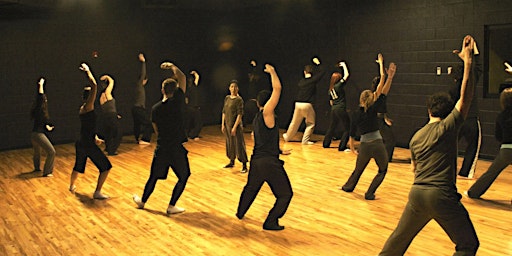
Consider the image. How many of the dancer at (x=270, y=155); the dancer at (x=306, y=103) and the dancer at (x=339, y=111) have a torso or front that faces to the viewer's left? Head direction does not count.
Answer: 0

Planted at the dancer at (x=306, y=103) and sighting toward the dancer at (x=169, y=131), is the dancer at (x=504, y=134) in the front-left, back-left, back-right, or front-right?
front-left

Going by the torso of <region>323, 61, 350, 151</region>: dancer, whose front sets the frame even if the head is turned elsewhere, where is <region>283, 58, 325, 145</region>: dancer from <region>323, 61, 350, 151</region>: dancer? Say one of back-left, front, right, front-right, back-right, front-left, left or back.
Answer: left

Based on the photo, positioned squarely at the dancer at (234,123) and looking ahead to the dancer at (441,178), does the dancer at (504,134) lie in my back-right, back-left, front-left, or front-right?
front-left

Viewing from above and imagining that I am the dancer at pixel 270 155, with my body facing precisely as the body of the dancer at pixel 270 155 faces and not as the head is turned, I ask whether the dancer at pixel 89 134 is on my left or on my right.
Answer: on my left

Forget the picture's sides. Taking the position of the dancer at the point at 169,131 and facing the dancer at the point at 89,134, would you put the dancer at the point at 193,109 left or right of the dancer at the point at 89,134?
right

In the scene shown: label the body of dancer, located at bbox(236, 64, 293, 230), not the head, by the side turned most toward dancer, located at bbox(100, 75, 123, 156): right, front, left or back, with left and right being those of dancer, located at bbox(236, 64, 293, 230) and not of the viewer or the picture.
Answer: left

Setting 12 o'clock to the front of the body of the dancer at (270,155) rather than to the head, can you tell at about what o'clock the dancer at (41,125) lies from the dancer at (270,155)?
the dancer at (41,125) is roughly at 9 o'clock from the dancer at (270,155).

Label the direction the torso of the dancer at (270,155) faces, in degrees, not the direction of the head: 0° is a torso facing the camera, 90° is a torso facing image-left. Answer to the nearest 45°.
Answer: approximately 225°
